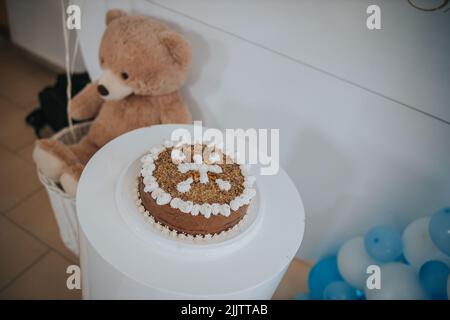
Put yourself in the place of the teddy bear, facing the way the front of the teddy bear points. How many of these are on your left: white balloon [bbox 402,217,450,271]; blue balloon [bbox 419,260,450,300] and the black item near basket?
2

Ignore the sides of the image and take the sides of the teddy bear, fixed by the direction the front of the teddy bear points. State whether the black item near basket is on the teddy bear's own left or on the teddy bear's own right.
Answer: on the teddy bear's own right

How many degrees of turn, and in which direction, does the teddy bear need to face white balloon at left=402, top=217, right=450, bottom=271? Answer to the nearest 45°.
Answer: approximately 90° to its left

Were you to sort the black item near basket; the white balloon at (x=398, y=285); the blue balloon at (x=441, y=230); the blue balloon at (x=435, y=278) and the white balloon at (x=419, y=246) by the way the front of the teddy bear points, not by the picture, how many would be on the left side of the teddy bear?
4

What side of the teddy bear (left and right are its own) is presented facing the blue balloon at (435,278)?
left

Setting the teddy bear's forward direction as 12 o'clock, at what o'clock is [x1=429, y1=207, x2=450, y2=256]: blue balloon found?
The blue balloon is roughly at 9 o'clock from the teddy bear.

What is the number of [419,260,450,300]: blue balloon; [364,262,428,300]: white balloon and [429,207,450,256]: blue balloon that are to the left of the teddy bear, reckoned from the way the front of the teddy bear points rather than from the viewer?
3

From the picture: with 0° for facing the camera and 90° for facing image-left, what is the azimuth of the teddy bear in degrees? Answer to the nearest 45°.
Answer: approximately 45°
